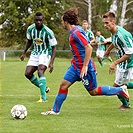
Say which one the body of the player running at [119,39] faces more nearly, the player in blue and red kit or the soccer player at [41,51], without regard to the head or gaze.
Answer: the player in blue and red kit

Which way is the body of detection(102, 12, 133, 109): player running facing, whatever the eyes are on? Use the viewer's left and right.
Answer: facing the viewer and to the left of the viewer

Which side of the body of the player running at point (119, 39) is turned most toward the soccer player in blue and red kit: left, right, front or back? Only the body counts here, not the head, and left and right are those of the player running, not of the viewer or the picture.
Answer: front

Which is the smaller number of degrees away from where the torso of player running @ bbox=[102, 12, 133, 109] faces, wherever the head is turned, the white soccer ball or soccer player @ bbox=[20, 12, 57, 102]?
the white soccer ball

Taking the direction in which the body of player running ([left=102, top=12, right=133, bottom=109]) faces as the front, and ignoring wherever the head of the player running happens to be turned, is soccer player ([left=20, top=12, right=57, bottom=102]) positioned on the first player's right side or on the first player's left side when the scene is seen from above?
on the first player's right side

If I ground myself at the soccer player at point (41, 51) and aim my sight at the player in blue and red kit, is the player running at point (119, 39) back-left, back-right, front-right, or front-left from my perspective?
front-left
